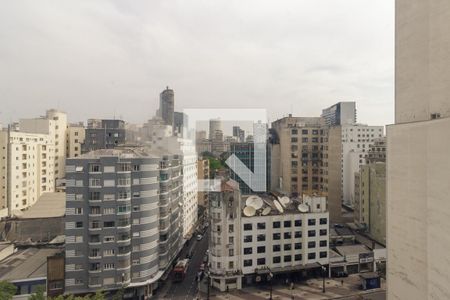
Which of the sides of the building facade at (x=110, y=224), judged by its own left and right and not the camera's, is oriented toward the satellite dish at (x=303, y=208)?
left

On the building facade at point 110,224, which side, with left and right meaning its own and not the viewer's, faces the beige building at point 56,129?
back

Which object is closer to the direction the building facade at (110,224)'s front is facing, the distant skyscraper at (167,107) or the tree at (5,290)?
the tree

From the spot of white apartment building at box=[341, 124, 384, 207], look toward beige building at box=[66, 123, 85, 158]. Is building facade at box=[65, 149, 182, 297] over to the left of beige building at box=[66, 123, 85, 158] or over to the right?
left

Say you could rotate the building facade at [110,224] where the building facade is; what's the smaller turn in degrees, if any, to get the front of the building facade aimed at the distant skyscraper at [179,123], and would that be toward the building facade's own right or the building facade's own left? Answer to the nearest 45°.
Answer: approximately 135° to the building facade's own left

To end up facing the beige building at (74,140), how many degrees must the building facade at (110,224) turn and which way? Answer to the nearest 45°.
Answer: approximately 180°

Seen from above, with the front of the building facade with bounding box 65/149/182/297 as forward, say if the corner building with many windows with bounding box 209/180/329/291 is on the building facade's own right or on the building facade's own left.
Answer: on the building facade's own left

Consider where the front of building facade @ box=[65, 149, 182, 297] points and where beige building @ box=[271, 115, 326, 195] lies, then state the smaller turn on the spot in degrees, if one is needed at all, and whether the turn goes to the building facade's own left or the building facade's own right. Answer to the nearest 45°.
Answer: approximately 135° to the building facade's own left

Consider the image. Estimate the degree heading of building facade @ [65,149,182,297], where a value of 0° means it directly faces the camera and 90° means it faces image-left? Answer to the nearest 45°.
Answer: approximately 0°

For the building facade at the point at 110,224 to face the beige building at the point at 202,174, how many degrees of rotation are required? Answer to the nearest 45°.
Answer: approximately 135° to its left

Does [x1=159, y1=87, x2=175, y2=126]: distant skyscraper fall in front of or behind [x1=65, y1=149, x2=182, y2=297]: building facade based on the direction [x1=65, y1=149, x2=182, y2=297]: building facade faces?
behind
